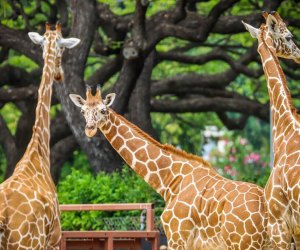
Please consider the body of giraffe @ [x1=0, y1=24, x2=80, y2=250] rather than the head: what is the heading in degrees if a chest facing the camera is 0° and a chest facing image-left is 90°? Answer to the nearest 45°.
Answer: approximately 225°

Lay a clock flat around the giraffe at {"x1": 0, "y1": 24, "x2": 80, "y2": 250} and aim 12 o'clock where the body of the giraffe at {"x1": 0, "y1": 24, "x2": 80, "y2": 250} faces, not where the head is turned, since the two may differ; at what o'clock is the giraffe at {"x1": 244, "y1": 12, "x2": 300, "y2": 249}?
the giraffe at {"x1": 244, "y1": 12, "x2": 300, "y2": 249} is roughly at 2 o'clock from the giraffe at {"x1": 0, "y1": 24, "x2": 80, "y2": 250}.
